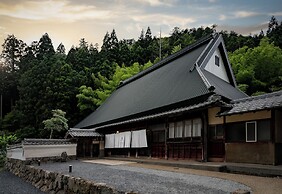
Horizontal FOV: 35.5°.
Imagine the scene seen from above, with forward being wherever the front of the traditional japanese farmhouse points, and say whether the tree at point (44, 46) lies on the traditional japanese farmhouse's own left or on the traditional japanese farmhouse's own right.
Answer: on the traditional japanese farmhouse's own right

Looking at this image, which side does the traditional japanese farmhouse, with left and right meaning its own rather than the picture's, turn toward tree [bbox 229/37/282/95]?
back

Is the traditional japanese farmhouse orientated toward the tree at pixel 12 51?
no

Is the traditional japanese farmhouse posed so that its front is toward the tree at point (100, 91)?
no

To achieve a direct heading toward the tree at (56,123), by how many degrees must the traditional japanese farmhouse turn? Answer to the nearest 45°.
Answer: approximately 90° to its right

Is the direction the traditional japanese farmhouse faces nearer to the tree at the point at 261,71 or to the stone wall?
the stone wall

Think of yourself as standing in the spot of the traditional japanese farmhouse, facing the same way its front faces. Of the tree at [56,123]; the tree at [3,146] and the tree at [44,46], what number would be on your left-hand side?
0

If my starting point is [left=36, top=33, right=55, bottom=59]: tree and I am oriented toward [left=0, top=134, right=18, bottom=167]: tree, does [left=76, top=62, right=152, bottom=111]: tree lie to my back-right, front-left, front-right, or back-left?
front-left

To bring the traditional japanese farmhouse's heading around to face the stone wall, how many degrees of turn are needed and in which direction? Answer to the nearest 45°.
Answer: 0° — it already faces it

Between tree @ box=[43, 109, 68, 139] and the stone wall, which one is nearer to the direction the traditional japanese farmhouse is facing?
the stone wall

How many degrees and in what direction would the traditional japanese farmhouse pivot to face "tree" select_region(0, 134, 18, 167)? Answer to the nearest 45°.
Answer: approximately 90° to its right

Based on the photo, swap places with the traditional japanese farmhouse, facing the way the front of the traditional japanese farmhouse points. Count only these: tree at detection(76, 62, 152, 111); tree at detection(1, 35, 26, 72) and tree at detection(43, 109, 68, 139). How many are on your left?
0

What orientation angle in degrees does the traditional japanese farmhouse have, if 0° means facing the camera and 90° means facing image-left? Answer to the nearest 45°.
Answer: approximately 45°
